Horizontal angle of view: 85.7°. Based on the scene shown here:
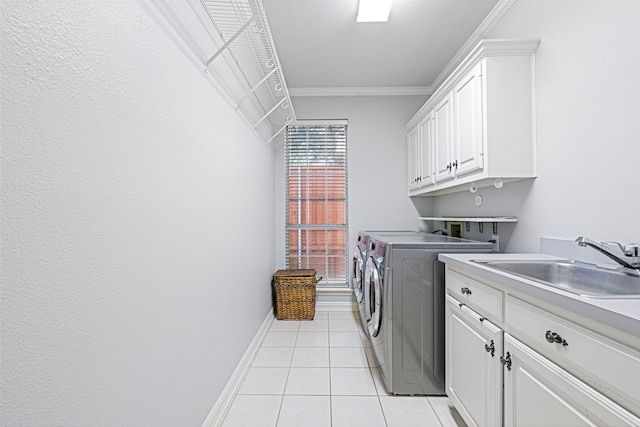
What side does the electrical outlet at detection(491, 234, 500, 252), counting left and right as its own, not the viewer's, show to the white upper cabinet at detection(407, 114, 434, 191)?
right

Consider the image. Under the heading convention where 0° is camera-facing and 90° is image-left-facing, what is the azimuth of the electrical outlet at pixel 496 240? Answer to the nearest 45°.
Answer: approximately 45°

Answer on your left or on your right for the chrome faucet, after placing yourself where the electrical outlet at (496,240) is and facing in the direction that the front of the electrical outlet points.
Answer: on your left

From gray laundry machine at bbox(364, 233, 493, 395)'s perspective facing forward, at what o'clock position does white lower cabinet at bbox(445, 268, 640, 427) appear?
The white lower cabinet is roughly at 8 o'clock from the gray laundry machine.

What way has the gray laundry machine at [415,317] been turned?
to the viewer's left
